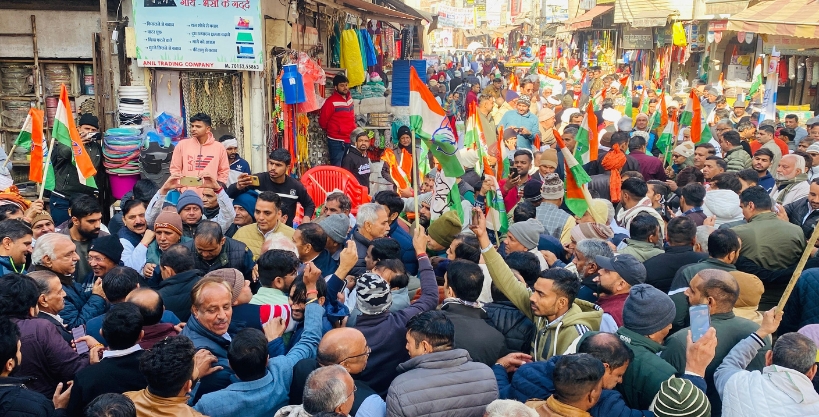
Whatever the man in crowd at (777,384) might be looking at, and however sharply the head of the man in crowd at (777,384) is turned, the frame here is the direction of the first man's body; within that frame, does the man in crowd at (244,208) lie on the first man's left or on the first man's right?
on the first man's left

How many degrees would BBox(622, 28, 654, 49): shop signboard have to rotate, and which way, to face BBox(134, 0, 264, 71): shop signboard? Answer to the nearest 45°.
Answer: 0° — it already faces it

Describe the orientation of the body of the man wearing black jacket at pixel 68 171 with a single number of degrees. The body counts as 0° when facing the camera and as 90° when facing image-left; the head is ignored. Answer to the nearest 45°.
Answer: approximately 315°

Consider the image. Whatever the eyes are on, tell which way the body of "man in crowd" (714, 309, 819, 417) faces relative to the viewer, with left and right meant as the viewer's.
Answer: facing away from the viewer

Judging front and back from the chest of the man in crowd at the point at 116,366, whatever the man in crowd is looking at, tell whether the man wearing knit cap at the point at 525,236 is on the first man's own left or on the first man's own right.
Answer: on the first man's own right

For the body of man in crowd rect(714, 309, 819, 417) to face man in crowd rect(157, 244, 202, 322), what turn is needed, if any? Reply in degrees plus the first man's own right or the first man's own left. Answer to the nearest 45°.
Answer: approximately 90° to the first man's own left

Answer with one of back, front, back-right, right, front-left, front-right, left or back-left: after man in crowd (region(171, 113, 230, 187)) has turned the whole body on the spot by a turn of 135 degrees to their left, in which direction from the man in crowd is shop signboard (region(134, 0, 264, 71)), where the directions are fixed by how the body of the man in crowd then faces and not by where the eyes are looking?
front-left
